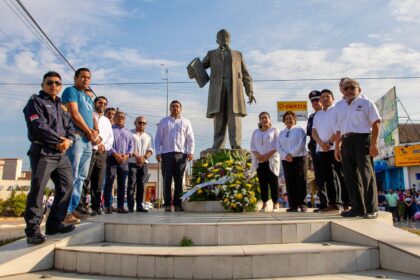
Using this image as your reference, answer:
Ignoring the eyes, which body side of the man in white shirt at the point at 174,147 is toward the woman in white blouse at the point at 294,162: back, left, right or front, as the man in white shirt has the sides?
left

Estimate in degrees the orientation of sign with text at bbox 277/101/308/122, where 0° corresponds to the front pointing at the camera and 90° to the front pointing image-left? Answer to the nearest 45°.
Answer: approximately 0°

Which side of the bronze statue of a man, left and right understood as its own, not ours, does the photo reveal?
front

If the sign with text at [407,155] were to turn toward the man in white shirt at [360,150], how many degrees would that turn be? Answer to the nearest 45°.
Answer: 0° — it already faces them

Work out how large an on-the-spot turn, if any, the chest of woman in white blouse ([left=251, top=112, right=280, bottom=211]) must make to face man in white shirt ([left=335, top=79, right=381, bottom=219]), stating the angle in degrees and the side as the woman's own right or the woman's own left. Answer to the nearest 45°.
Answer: approximately 45° to the woman's own left

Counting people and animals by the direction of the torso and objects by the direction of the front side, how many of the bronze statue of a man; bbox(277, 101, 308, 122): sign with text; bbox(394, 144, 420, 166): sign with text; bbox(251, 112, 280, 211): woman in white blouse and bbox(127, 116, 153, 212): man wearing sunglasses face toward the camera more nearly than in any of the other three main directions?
5

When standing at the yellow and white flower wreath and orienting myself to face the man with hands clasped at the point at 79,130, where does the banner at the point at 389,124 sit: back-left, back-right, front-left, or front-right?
back-right

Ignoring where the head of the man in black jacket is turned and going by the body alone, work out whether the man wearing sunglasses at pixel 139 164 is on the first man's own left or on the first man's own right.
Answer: on the first man's own left

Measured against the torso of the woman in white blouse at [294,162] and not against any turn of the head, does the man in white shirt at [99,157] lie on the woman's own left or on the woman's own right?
on the woman's own right

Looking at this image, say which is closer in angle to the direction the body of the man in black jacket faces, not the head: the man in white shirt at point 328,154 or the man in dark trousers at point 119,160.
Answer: the man in white shirt

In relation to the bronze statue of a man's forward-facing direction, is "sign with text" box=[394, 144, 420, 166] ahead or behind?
behind

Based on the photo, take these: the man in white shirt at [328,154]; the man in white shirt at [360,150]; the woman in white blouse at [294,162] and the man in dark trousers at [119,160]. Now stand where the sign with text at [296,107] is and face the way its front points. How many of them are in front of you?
4
